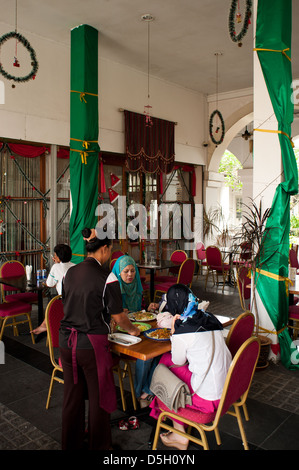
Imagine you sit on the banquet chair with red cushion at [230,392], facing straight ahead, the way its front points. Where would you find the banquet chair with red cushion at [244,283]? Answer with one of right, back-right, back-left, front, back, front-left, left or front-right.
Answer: front-right

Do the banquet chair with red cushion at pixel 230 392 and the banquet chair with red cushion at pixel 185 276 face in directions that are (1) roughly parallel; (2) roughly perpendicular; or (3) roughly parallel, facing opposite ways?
roughly perpendicular

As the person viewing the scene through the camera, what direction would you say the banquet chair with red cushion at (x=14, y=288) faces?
facing the viewer and to the right of the viewer

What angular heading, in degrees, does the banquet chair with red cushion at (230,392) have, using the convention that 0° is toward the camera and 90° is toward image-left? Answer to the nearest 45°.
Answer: approximately 135°

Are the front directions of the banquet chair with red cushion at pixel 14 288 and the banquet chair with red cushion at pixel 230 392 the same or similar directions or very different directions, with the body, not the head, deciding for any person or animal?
very different directions

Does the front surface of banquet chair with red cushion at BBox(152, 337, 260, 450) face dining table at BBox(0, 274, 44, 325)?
yes

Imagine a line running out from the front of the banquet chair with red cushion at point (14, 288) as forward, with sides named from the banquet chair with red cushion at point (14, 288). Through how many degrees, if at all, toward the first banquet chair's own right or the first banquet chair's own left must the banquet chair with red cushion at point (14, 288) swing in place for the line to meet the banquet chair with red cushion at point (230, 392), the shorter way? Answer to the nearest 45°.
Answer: approximately 45° to the first banquet chair's own right

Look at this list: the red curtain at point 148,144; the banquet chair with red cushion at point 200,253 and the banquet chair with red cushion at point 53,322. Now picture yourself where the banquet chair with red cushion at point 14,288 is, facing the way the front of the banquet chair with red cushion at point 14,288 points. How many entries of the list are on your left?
2

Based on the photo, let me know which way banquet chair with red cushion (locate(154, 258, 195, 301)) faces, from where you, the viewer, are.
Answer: facing the viewer and to the left of the viewer

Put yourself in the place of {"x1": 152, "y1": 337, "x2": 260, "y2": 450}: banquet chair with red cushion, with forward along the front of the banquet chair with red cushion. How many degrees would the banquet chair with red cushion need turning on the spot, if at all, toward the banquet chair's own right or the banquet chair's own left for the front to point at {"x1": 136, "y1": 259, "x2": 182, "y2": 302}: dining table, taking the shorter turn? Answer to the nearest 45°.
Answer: approximately 45° to the banquet chair's own right

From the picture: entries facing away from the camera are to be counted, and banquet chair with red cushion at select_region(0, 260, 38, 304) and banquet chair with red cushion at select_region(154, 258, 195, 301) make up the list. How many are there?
0

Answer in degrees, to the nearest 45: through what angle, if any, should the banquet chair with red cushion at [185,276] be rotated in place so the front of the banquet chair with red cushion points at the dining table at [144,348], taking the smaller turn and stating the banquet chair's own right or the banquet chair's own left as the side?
approximately 45° to the banquet chair's own left

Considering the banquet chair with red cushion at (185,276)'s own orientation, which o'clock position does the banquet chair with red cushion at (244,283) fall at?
the banquet chair with red cushion at (244,283) is roughly at 9 o'clock from the banquet chair with red cushion at (185,276).

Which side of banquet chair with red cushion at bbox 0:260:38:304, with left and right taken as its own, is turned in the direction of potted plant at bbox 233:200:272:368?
front

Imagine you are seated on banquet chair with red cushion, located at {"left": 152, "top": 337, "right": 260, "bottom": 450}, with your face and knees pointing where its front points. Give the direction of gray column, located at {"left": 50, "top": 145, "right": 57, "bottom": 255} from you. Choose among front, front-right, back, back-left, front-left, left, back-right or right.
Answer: front

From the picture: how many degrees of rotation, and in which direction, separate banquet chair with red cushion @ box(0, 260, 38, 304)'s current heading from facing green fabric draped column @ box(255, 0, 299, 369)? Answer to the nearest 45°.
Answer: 0° — it already faces it

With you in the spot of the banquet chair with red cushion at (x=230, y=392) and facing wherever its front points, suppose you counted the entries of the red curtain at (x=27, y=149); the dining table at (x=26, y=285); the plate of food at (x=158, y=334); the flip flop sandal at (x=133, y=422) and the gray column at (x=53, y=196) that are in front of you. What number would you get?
5

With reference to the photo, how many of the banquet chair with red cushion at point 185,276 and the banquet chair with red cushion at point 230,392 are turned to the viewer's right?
0
